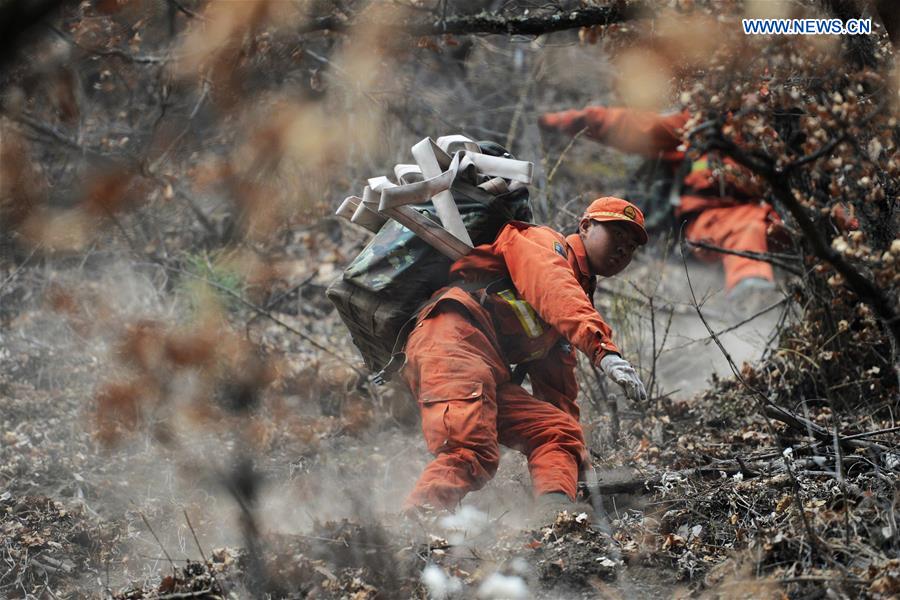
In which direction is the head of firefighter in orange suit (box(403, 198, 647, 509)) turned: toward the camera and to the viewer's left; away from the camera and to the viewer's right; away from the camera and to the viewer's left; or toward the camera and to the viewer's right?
toward the camera and to the viewer's right

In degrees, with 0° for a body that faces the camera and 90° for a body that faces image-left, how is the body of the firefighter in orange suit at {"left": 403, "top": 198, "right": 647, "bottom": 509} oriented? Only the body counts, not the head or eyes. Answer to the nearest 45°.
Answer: approximately 270°

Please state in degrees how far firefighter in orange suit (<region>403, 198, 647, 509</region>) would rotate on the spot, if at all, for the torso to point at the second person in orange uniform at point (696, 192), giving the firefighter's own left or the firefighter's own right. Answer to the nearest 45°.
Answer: approximately 90° to the firefighter's own left
